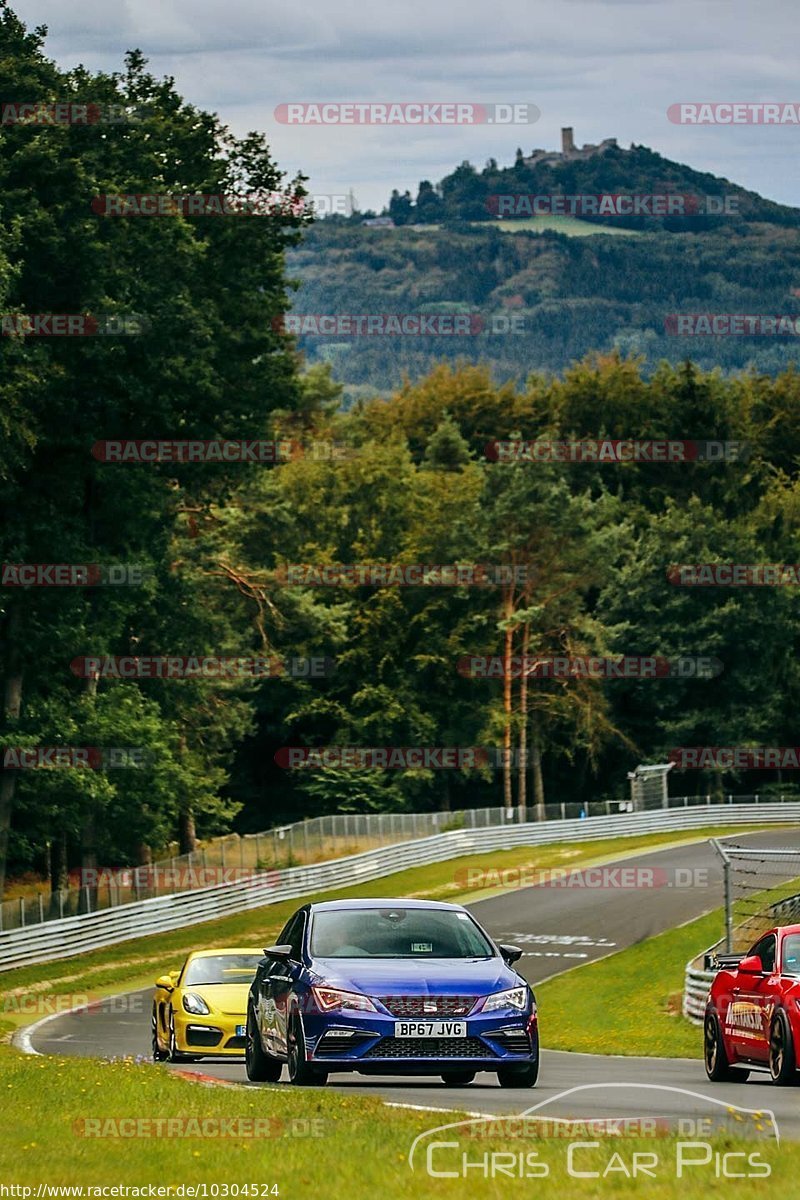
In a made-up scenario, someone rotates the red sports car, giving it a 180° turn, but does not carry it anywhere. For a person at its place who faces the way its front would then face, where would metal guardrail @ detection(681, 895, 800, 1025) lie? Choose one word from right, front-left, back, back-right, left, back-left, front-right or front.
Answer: front

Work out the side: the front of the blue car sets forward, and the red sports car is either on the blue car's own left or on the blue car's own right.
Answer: on the blue car's own left

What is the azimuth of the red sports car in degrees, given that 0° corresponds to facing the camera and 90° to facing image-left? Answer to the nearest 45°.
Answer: approximately 0°

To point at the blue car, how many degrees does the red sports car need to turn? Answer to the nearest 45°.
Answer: approximately 45° to its right

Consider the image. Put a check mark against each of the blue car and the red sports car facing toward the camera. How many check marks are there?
2

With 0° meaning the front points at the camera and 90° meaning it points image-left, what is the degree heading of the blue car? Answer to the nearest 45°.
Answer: approximately 0°

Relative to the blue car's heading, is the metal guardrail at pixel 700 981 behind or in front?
behind

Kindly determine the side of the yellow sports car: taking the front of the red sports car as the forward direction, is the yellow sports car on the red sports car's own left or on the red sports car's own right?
on the red sports car's own right
